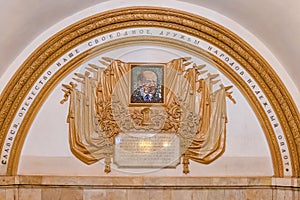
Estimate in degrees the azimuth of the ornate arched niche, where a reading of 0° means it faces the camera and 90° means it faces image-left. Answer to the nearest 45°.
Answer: approximately 0°
